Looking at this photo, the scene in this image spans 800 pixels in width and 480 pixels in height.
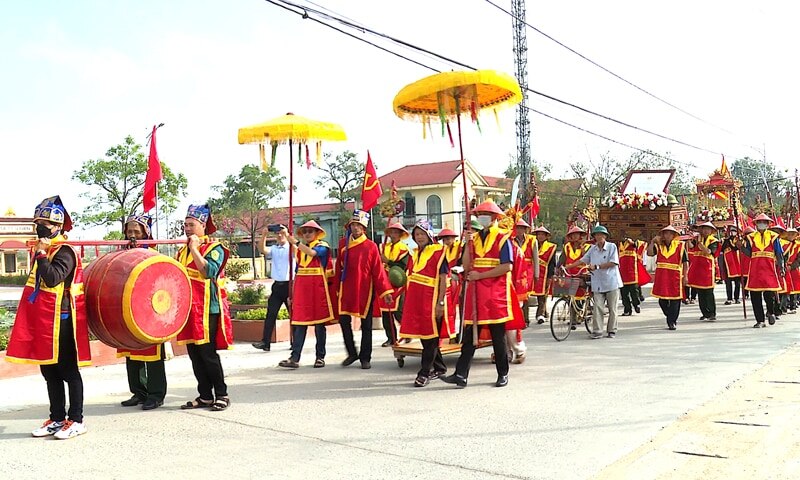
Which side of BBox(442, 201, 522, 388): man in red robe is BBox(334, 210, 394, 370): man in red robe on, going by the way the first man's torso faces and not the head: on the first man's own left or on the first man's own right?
on the first man's own right

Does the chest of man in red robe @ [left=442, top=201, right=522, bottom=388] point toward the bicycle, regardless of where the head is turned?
no

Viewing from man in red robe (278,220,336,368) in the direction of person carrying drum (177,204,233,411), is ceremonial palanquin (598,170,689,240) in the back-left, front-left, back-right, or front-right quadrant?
back-left

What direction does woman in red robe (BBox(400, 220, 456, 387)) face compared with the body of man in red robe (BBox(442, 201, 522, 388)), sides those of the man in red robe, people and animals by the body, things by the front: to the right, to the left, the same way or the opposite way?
the same way

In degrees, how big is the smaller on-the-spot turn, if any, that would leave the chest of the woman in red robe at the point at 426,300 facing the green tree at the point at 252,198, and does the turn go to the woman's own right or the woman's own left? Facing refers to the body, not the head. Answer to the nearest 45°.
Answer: approximately 135° to the woman's own right

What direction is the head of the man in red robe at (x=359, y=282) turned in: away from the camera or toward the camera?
toward the camera

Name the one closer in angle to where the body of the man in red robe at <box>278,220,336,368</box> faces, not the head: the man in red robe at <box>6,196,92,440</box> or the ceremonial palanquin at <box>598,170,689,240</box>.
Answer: the man in red robe at <box>6,196,92,440</box>

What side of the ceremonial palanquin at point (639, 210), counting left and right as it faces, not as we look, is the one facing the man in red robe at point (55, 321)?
front

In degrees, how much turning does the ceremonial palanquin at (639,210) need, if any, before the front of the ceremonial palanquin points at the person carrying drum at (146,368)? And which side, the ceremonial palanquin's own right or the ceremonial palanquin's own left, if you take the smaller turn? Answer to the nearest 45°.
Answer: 0° — it already faces them

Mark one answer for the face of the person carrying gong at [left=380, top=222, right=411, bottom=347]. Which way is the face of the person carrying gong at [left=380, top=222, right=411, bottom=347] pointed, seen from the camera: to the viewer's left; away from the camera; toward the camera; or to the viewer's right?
toward the camera

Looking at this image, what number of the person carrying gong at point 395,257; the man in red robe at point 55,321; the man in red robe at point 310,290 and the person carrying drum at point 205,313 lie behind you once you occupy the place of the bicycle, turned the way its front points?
0

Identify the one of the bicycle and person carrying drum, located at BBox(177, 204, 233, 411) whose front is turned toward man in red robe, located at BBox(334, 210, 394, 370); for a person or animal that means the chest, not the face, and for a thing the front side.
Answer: the bicycle

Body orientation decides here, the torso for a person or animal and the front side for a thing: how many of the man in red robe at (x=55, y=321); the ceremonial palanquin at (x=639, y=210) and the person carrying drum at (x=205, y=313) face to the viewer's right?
0

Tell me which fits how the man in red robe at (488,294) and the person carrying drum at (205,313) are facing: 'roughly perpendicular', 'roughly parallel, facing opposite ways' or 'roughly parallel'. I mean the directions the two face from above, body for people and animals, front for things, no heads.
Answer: roughly parallel

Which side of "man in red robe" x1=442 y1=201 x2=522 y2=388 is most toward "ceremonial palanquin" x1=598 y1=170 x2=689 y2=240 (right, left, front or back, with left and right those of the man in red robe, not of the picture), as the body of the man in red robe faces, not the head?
back

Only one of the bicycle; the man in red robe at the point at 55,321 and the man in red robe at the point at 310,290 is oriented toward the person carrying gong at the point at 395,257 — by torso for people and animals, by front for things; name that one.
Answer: the bicycle

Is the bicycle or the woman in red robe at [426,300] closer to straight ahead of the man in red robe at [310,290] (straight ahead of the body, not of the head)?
the woman in red robe

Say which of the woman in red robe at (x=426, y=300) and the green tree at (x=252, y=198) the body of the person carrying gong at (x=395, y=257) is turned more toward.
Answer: the woman in red robe

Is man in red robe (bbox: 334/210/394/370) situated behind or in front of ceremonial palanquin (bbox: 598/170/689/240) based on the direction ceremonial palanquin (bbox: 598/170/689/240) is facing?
in front

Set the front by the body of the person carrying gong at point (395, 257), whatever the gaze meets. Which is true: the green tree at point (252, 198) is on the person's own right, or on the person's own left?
on the person's own right

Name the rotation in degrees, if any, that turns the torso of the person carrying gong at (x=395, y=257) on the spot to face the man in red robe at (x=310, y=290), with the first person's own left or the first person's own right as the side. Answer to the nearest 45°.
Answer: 0° — they already face them

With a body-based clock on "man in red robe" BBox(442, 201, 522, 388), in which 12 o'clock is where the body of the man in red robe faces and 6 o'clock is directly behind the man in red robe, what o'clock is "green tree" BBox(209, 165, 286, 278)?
The green tree is roughly at 4 o'clock from the man in red robe.
